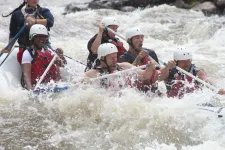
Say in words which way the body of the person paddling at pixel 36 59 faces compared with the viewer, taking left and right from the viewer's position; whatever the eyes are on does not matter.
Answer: facing the viewer and to the right of the viewer

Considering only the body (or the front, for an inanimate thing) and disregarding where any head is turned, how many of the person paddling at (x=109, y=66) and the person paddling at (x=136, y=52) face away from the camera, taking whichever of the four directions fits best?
0

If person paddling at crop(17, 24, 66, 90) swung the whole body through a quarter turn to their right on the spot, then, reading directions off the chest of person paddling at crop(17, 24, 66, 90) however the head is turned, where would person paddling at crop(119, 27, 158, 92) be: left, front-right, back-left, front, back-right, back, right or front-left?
back-left

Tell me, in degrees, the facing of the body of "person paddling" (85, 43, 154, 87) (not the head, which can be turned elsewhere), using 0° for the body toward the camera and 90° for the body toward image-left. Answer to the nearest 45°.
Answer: approximately 315°

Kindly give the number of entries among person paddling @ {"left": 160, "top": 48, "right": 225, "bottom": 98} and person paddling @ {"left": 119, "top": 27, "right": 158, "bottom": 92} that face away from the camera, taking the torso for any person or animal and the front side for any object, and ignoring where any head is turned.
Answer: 0
